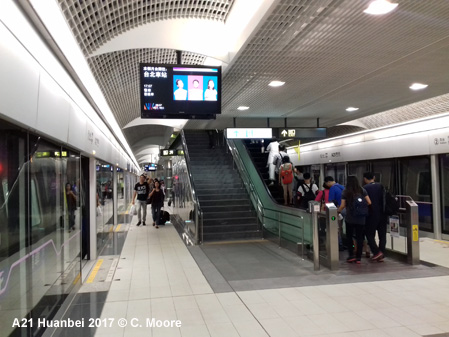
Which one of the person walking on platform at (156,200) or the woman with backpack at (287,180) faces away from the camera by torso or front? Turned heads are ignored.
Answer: the woman with backpack

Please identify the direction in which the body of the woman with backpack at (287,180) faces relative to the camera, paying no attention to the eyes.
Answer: away from the camera

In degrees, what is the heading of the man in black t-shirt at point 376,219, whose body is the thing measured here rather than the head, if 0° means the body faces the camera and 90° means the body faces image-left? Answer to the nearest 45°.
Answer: approximately 135°

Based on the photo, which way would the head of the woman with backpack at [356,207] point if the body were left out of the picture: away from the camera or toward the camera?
away from the camera
